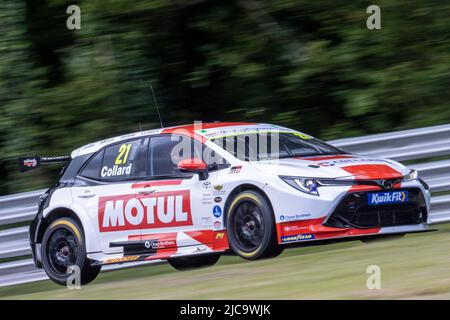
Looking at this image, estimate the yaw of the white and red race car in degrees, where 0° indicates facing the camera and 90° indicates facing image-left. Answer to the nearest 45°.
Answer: approximately 315°
